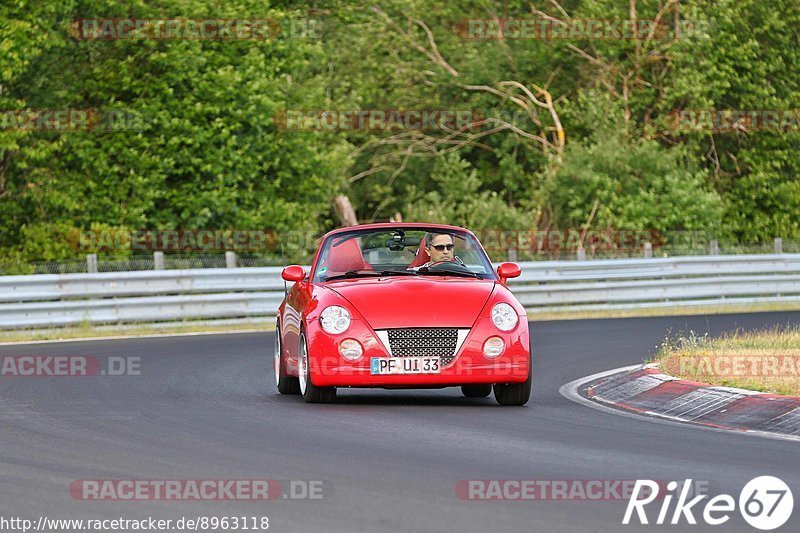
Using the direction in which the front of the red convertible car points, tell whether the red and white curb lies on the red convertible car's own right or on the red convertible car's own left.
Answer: on the red convertible car's own left

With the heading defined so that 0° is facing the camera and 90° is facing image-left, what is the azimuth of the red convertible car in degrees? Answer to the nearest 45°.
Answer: approximately 0°
